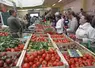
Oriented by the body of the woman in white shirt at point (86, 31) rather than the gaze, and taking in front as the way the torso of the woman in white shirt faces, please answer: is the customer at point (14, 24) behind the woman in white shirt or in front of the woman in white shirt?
in front

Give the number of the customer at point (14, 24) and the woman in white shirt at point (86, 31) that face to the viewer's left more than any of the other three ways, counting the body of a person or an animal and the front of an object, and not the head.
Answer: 1

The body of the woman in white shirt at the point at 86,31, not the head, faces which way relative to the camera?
to the viewer's left

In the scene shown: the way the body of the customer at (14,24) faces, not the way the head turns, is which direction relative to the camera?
to the viewer's right

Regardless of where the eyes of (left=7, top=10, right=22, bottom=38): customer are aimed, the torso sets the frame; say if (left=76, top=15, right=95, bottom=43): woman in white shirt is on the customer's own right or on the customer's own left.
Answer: on the customer's own right
